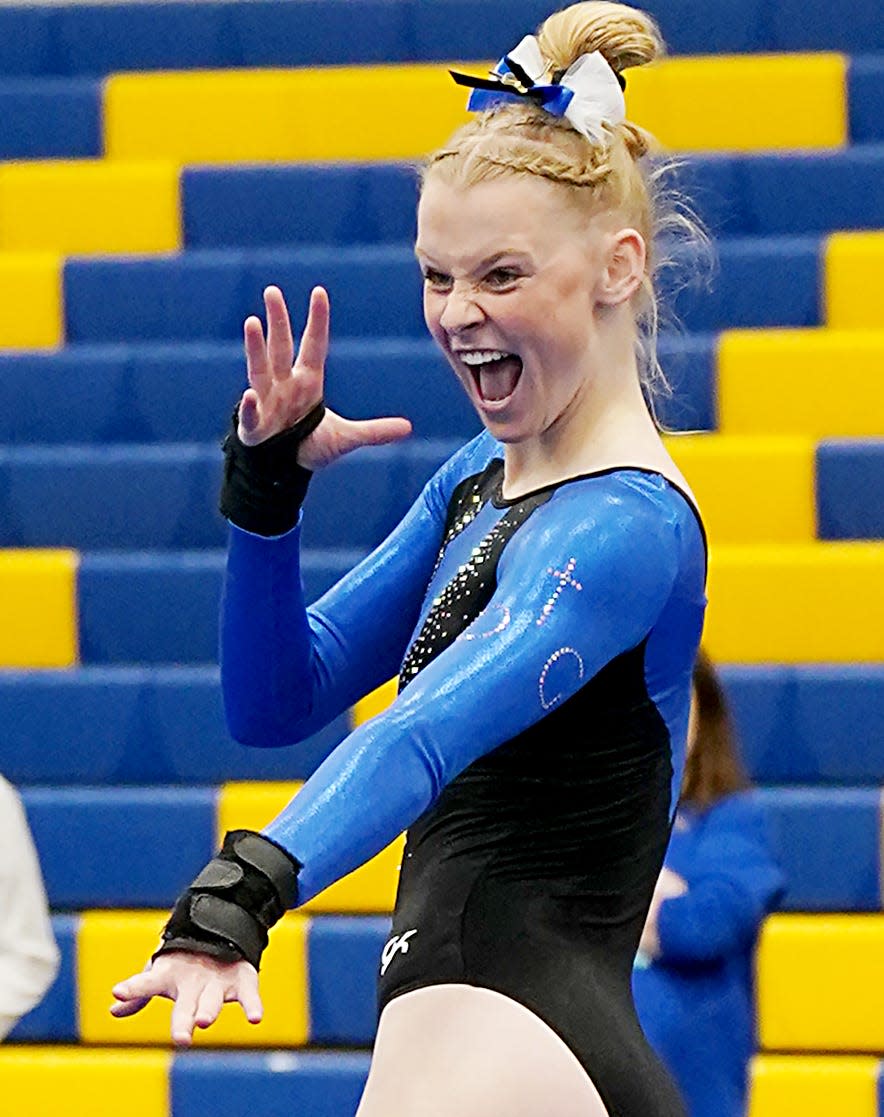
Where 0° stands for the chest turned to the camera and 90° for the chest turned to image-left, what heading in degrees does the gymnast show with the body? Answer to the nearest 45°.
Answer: approximately 45°

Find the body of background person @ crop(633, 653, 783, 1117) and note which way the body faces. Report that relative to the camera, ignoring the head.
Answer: to the viewer's left

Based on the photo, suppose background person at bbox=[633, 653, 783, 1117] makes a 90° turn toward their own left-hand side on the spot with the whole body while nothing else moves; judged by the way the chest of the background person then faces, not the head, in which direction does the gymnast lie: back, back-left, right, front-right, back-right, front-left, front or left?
front
